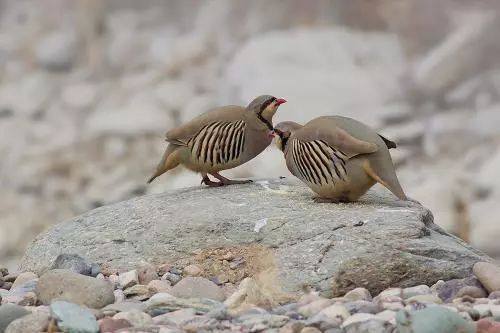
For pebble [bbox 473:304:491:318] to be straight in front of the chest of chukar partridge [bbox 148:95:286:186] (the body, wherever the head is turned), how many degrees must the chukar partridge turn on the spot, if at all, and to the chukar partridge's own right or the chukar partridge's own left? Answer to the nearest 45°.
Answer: approximately 45° to the chukar partridge's own right

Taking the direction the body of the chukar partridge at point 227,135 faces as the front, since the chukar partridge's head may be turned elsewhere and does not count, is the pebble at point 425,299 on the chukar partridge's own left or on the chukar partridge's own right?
on the chukar partridge's own right

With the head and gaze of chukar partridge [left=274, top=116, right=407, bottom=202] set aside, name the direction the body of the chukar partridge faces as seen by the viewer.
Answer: to the viewer's left

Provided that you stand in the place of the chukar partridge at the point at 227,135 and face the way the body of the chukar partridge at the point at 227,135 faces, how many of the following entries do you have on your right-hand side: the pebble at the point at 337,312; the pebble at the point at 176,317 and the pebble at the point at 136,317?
3

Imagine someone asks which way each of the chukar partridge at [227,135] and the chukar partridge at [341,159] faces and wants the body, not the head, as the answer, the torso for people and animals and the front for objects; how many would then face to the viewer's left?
1

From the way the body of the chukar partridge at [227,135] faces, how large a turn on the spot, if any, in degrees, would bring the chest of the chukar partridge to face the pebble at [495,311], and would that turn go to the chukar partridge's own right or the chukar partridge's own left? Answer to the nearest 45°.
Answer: approximately 45° to the chukar partridge's own right

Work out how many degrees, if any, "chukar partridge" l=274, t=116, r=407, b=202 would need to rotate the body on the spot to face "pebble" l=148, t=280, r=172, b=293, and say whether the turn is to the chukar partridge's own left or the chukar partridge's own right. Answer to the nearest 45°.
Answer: approximately 45° to the chukar partridge's own left

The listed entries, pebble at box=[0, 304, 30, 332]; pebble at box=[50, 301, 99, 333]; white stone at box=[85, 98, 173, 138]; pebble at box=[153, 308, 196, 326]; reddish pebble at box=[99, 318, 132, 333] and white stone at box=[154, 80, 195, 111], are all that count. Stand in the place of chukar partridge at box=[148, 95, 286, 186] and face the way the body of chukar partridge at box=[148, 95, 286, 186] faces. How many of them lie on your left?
2

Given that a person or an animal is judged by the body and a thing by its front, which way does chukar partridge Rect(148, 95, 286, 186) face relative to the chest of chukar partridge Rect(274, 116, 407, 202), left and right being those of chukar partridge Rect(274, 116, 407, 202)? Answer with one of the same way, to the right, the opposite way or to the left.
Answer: the opposite way

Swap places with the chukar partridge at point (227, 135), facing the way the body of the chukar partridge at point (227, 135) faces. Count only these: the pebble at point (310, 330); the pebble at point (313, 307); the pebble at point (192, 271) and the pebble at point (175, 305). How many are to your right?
4

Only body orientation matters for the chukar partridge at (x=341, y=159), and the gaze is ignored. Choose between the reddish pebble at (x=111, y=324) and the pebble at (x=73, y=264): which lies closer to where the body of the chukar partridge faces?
the pebble

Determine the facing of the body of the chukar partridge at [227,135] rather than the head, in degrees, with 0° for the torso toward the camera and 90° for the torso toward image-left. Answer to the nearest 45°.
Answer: approximately 270°

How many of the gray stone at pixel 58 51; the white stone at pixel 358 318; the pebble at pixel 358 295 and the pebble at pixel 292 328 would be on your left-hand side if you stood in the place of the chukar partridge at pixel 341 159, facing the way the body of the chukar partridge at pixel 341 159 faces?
3

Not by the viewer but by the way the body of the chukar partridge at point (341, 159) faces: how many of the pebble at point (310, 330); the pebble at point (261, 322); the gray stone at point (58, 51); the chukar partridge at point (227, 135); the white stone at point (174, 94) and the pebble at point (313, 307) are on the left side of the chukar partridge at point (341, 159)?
3
